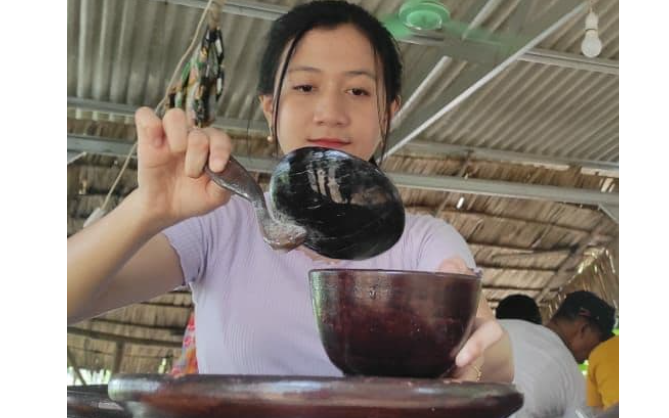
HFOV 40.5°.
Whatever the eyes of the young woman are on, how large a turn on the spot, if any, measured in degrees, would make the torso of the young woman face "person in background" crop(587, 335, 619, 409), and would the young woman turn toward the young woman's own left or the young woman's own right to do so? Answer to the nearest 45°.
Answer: approximately 135° to the young woman's own left

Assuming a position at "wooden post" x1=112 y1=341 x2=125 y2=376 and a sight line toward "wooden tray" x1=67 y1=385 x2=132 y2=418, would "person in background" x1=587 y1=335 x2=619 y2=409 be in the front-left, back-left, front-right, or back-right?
front-left

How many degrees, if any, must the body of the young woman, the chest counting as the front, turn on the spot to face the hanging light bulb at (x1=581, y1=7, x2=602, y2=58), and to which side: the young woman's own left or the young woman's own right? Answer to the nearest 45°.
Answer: approximately 135° to the young woman's own left

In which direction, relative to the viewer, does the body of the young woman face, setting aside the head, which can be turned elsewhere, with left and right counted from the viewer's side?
facing the viewer

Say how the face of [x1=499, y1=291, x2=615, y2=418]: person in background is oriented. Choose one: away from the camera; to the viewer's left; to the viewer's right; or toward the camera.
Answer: to the viewer's right

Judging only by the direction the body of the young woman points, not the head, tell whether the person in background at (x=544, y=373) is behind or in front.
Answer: behind

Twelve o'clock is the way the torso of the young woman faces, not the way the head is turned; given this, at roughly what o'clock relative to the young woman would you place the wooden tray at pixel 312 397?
The wooden tray is roughly at 12 o'clock from the young woman.
